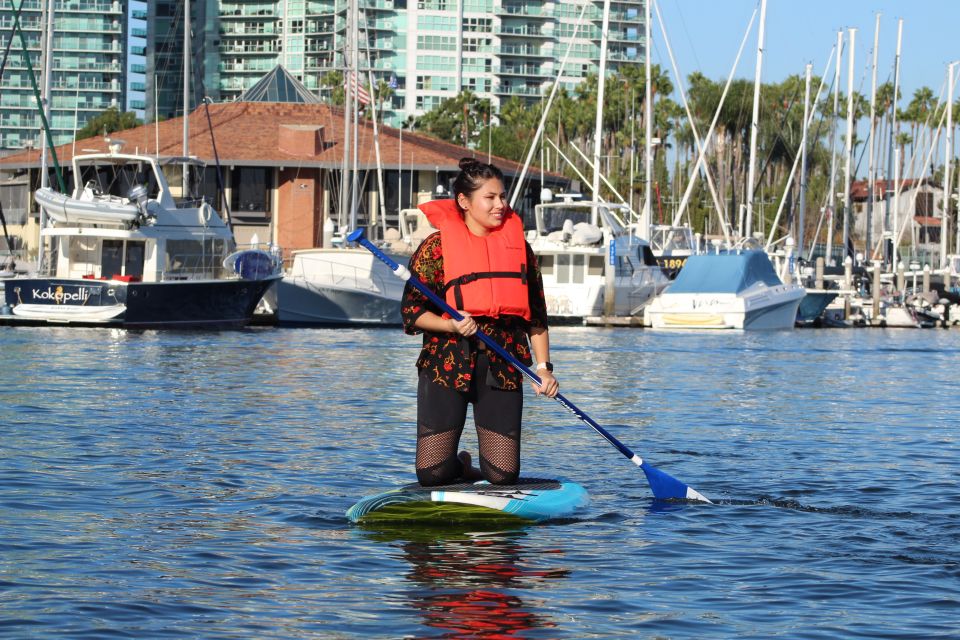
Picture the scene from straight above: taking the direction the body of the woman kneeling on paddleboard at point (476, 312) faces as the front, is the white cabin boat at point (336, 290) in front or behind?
behind

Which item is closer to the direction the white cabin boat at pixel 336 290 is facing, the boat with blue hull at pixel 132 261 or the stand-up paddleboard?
the boat with blue hull

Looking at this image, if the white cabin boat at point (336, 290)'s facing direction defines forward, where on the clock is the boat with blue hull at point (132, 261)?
The boat with blue hull is roughly at 12 o'clock from the white cabin boat.

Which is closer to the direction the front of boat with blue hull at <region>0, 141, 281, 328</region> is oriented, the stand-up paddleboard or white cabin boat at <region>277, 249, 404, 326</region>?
the white cabin boat

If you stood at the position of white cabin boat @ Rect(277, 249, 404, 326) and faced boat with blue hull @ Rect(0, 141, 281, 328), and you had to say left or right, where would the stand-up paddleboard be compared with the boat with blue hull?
left

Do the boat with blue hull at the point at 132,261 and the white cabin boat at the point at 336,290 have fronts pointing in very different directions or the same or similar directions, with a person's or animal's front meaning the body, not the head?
very different directions

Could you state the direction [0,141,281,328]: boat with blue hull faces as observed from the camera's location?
facing away from the viewer and to the right of the viewer

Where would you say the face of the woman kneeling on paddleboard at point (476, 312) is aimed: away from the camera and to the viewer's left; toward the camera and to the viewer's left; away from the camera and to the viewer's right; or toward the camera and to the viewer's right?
toward the camera and to the viewer's right

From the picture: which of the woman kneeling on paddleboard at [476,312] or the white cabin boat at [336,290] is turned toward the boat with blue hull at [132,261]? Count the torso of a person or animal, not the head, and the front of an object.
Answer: the white cabin boat

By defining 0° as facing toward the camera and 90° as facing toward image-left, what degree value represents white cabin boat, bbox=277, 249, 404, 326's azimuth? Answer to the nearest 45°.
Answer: approximately 45°

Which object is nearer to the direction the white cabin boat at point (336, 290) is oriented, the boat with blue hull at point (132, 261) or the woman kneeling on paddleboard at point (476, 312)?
the boat with blue hull

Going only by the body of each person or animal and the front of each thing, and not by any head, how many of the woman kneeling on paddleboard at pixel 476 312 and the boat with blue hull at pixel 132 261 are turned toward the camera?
1

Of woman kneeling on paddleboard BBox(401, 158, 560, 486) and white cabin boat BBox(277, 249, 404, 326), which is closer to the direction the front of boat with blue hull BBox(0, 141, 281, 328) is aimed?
the white cabin boat

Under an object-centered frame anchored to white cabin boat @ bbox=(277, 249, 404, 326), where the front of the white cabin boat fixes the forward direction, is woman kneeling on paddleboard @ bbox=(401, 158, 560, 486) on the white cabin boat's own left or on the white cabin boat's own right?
on the white cabin boat's own left
